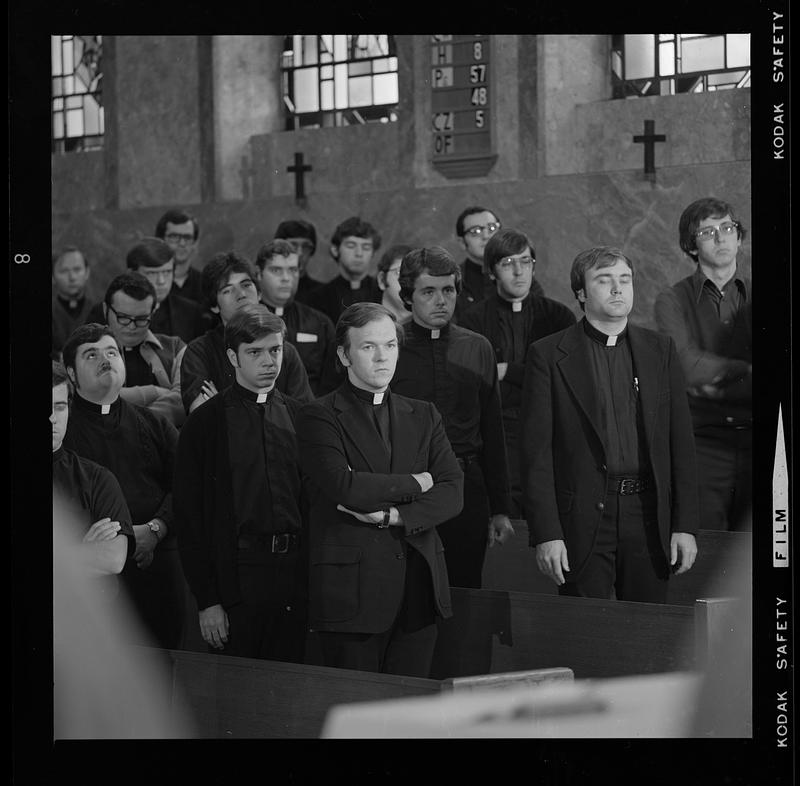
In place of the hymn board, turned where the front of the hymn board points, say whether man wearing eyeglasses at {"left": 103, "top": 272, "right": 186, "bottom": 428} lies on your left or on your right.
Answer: on your right

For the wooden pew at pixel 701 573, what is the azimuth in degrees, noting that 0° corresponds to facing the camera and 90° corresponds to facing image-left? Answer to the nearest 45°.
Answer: approximately 0°

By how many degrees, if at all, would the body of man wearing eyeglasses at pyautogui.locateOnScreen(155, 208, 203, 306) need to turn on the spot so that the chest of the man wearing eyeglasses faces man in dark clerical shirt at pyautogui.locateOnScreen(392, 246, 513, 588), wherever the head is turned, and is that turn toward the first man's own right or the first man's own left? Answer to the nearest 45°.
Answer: approximately 90° to the first man's own left

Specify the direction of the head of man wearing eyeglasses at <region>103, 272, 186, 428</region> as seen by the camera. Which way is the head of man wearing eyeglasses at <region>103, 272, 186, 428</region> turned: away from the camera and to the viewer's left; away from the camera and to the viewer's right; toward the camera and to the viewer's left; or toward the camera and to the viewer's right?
toward the camera and to the viewer's right

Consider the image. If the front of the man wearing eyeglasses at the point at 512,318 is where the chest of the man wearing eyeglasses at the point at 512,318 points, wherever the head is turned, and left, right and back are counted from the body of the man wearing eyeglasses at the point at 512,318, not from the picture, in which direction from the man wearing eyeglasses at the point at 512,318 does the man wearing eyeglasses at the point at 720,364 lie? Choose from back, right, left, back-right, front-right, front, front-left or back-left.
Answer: left

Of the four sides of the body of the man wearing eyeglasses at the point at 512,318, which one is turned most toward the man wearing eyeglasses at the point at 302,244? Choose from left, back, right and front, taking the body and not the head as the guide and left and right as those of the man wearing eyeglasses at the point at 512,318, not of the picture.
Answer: right

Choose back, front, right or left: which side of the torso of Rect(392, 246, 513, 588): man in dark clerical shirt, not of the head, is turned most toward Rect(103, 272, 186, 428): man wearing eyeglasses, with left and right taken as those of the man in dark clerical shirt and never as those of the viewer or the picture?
right
